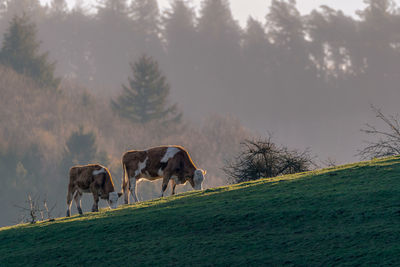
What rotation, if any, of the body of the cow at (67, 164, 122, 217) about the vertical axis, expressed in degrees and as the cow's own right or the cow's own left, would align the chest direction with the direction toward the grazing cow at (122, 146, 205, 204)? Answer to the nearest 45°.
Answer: approximately 45° to the cow's own left

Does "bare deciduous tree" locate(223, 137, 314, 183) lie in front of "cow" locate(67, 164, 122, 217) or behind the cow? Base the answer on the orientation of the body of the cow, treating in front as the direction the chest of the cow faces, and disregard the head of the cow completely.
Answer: in front

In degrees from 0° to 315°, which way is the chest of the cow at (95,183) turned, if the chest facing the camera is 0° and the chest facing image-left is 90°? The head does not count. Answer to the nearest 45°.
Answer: approximately 270°
